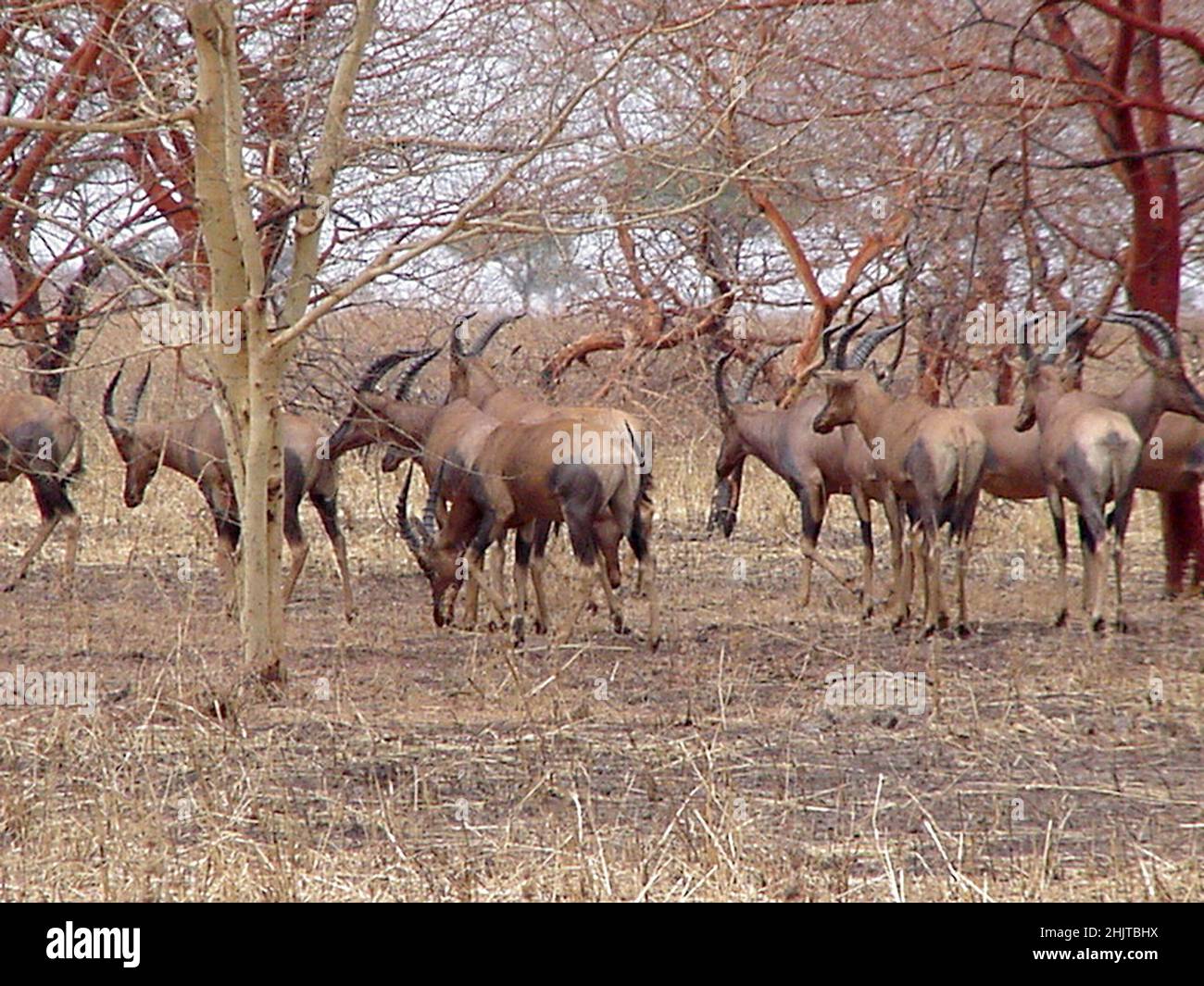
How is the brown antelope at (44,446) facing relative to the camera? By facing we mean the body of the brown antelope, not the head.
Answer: to the viewer's left

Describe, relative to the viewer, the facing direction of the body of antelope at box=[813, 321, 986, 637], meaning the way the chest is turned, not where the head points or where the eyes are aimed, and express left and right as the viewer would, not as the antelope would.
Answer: facing away from the viewer and to the left of the viewer

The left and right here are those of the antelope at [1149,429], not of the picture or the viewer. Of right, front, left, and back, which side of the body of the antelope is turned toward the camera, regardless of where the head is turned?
right

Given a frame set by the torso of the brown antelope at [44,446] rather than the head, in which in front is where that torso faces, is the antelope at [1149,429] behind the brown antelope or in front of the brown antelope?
behind

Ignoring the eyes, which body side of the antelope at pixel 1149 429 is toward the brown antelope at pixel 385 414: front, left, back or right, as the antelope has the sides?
back

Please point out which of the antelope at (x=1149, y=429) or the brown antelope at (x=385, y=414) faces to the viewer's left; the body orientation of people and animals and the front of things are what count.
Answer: the brown antelope

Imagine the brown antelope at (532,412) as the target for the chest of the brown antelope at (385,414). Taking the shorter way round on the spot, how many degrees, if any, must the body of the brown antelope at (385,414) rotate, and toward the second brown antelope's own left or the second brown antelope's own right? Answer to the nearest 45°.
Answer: approximately 180°

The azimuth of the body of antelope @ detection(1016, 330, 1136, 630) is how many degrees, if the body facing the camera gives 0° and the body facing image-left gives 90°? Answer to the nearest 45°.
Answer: approximately 135°

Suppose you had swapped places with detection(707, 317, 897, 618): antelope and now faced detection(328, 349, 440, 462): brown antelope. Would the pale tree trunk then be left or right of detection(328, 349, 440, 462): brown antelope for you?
left

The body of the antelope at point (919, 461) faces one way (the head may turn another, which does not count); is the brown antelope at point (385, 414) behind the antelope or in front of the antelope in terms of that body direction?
in front

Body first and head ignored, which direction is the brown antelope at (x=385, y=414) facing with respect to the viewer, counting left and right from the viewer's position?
facing to the left of the viewer

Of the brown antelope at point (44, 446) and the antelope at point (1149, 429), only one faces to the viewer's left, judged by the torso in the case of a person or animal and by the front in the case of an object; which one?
the brown antelope
